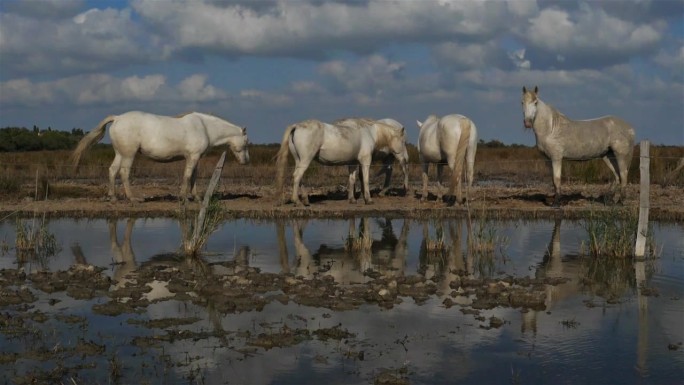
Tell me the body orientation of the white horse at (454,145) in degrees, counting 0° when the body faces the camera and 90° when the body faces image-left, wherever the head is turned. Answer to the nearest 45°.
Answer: approximately 135°

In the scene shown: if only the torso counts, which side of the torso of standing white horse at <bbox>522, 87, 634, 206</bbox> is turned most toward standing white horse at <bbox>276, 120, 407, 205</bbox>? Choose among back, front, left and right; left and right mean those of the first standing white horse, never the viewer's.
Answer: front

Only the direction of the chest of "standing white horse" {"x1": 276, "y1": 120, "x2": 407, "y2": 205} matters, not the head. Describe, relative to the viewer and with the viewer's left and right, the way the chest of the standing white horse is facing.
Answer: facing to the right of the viewer

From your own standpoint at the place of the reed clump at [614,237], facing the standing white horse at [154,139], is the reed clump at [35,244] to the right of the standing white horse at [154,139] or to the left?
left

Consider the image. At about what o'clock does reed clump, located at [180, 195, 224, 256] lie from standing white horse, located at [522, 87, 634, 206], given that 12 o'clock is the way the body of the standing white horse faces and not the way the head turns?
The reed clump is roughly at 10 o'clock from the standing white horse.

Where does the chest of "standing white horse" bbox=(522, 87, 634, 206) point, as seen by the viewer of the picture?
to the viewer's left

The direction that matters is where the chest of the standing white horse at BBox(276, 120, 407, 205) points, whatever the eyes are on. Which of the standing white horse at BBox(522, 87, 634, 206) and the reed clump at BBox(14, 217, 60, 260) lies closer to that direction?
the standing white horse at BBox(522, 87, 634, 206)

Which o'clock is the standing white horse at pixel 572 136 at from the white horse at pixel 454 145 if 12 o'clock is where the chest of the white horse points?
The standing white horse is roughly at 4 o'clock from the white horse.
